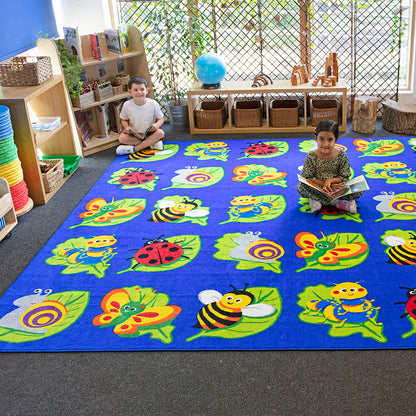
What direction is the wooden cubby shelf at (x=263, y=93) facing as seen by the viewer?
toward the camera

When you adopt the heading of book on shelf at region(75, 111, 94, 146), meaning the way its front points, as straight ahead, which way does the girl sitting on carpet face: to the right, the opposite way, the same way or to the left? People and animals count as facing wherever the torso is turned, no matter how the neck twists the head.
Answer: to the right

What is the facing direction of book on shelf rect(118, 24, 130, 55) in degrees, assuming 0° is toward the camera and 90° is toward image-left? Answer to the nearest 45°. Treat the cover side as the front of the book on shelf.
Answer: approximately 315°

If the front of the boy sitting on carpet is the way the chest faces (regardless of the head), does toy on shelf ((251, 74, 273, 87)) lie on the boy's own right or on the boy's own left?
on the boy's own left

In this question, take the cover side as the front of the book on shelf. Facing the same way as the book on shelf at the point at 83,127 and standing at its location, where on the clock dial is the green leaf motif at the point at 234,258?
The green leaf motif is roughly at 1 o'clock from the book on shelf.

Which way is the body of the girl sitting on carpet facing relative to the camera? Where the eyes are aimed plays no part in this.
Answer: toward the camera

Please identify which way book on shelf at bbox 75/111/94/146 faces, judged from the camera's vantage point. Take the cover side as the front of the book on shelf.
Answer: facing the viewer and to the right of the viewer

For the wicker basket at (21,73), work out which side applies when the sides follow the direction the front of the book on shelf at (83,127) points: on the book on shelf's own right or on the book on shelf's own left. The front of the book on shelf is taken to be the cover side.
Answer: on the book on shelf's own right

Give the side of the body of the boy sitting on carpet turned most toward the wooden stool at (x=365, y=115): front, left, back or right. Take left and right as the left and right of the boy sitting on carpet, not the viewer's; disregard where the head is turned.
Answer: left

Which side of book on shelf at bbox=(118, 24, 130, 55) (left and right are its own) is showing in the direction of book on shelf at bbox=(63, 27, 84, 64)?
right
